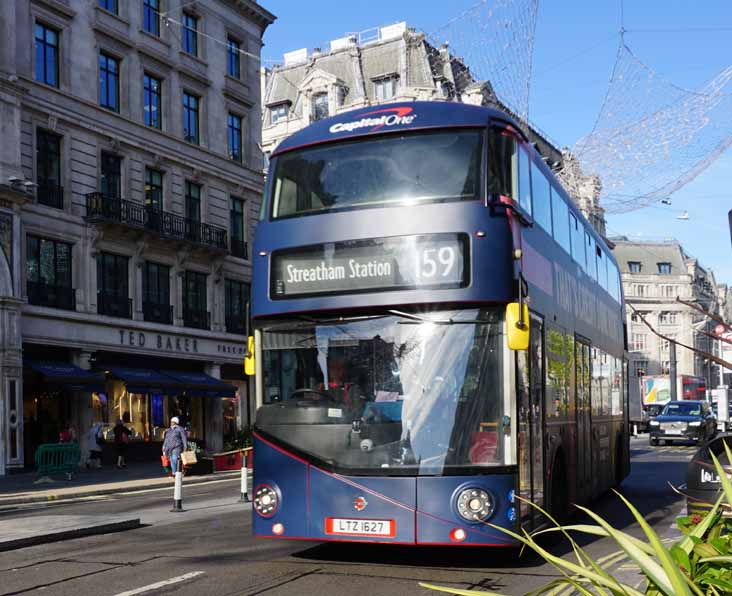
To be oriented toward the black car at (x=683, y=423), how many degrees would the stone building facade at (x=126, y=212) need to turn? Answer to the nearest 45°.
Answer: approximately 45° to its left

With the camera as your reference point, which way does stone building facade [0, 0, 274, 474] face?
facing the viewer and to the right of the viewer

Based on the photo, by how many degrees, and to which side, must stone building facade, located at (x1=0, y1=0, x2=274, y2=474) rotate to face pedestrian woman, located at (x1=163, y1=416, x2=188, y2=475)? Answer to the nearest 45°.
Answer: approximately 45° to its right

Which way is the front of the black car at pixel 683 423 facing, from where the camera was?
facing the viewer and to the left of the viewer

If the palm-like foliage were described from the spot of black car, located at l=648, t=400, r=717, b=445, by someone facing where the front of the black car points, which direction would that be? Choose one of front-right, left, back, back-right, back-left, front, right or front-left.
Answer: front-left
